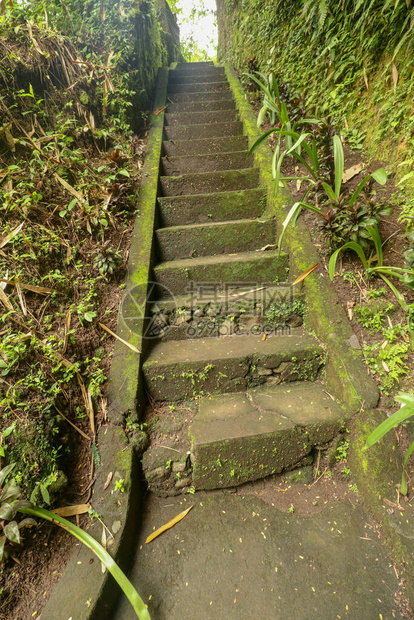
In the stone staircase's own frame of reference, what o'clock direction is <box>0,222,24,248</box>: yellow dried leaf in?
The yellow dried leaf is roughly at 3 o'clock from the stone staircase.

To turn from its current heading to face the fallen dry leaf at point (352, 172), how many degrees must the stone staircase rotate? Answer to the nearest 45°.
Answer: approximately 135° to its left

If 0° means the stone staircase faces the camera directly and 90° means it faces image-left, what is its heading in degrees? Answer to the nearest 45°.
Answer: approximately 0°

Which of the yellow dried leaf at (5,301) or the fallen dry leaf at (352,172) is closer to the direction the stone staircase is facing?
the yellow dried leaf

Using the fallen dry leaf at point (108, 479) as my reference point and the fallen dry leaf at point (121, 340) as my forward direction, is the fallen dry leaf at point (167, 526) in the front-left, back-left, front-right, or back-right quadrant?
back-right
